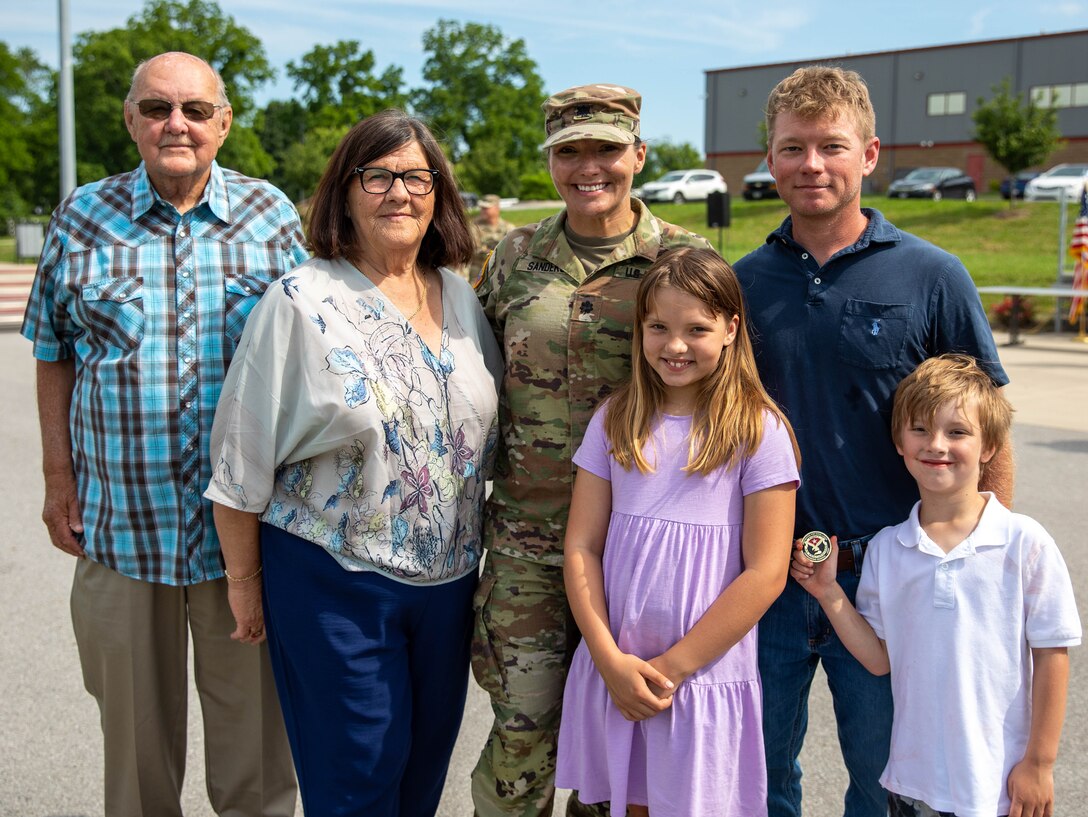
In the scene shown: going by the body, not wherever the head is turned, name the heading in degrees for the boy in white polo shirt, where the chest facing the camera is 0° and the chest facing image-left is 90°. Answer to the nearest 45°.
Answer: approximately 0°

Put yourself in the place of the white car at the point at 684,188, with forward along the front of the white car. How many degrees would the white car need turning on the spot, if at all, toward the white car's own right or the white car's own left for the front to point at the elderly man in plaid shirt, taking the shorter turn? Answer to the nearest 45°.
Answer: approximately 45° to the white car's own left

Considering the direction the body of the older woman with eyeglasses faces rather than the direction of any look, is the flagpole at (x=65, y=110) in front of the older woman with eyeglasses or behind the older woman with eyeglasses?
behind

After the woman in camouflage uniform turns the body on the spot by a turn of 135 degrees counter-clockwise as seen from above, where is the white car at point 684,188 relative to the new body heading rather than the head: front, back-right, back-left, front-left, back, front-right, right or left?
front-left

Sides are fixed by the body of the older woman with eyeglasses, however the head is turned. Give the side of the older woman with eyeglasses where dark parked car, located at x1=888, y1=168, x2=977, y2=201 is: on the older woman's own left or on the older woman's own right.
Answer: on the older woman's own left

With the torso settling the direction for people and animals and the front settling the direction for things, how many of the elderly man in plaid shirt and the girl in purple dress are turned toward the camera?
2

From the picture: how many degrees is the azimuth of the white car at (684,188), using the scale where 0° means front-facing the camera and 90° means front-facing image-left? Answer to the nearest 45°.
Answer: approximately 45°
